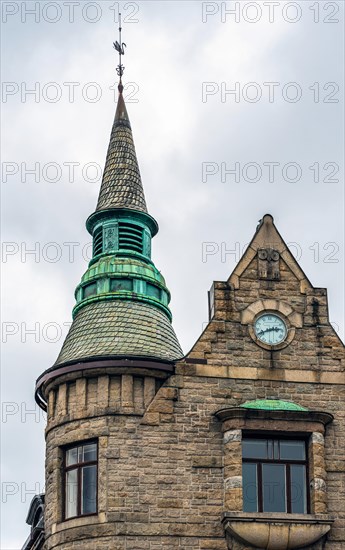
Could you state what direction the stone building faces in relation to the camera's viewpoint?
facing the viewer
